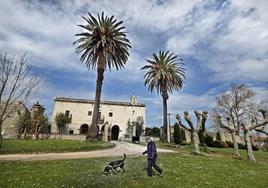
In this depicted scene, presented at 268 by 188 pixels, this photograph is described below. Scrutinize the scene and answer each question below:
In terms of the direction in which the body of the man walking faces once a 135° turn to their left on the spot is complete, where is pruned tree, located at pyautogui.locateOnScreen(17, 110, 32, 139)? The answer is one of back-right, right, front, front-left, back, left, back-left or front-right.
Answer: back

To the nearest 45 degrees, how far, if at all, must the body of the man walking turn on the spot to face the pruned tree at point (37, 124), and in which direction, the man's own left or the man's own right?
approximately 45° to the man's own right

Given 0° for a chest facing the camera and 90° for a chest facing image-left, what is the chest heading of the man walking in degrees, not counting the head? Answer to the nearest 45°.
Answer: approximately 90°
